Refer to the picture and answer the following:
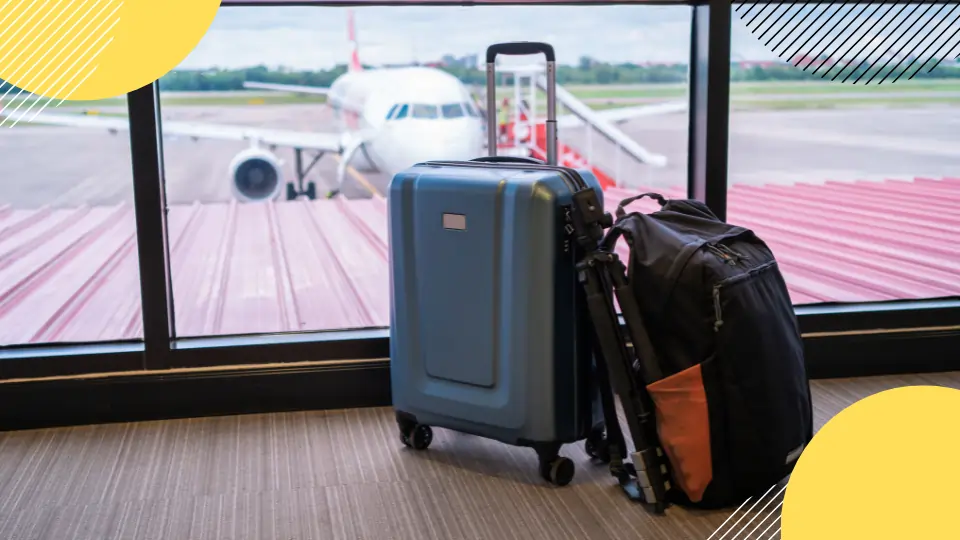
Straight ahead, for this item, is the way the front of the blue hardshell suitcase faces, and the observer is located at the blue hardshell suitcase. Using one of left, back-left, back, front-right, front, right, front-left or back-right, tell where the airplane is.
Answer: back-right

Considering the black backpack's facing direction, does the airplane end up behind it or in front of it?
behind

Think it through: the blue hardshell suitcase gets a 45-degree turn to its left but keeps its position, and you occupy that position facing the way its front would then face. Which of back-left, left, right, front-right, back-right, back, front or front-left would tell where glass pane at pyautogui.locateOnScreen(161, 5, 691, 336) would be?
back

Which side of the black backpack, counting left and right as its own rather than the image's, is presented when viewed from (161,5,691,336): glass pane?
back

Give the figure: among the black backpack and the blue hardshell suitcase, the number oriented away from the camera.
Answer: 0

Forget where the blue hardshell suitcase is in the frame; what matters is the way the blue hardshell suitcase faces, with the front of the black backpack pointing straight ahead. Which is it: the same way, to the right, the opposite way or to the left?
to the right

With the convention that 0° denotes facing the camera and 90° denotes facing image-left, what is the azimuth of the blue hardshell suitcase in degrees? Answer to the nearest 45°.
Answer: approximately 45°

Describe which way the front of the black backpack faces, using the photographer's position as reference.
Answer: facing the viewer and to the right of the viewer
